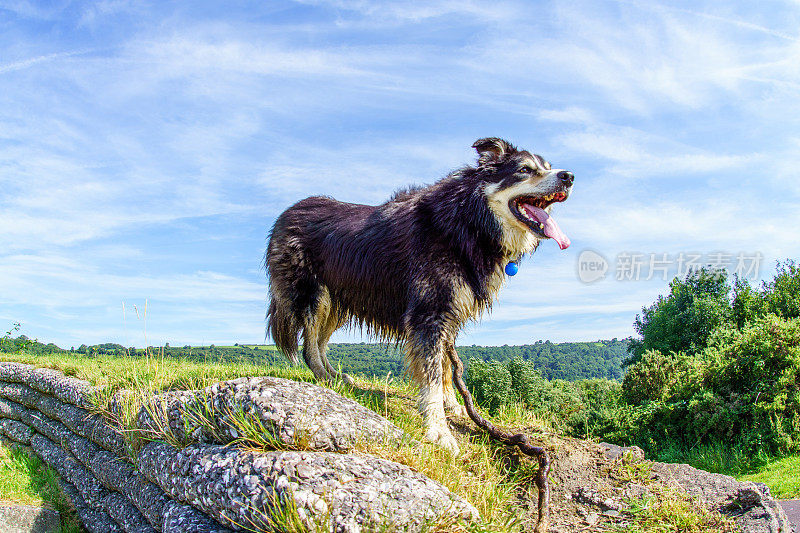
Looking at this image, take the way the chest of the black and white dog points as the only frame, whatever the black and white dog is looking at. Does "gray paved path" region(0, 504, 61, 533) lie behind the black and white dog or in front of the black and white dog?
behind

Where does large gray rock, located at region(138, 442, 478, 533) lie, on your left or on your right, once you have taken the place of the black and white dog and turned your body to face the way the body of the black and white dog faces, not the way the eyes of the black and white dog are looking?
on your right

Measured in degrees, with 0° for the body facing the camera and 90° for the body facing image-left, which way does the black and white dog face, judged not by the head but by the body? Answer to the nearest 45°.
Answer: approximately 315°
